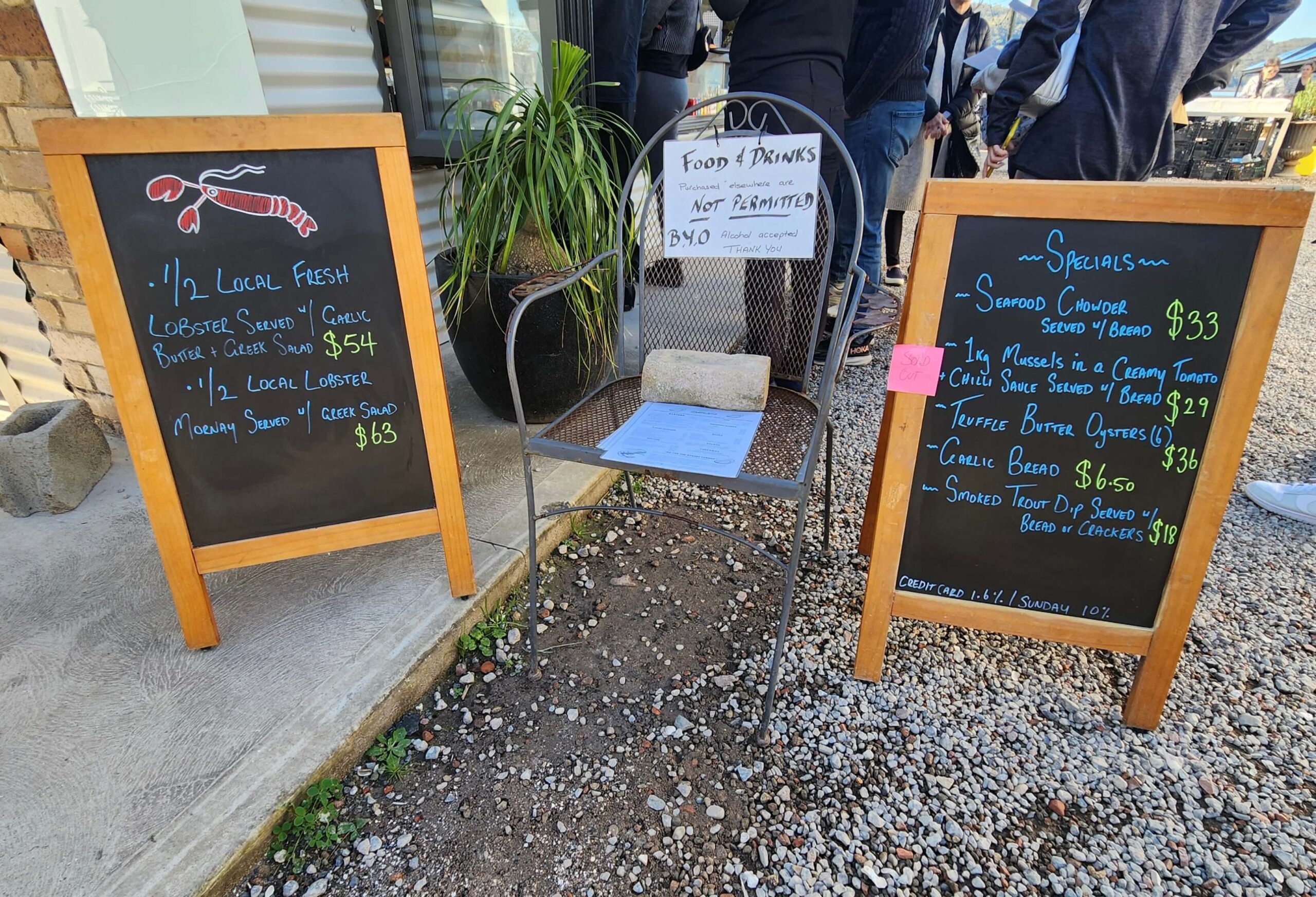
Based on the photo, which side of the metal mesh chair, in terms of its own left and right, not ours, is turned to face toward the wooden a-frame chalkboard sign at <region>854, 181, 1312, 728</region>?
left

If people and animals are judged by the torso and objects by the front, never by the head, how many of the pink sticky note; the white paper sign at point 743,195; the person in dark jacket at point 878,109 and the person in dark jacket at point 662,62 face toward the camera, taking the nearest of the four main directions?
2

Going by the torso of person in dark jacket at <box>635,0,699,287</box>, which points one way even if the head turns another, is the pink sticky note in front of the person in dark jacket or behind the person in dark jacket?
behind

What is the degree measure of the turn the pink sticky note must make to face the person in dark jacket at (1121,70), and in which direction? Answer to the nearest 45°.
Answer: approximately 180°

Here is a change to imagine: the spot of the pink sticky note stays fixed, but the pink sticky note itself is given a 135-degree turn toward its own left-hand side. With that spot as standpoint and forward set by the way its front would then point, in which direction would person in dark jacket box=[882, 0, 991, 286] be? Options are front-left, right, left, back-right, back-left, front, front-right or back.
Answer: front-left

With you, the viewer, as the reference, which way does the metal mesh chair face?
facing the viewer and to the left of the viewer

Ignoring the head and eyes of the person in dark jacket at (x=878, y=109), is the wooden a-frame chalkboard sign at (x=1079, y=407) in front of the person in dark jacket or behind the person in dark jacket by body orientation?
behind

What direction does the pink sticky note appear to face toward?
toward the camera

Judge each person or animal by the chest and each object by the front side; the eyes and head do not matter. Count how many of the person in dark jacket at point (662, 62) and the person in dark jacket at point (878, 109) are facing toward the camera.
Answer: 0

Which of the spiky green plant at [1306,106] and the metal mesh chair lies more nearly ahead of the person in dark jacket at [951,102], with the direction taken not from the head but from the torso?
the metal mesh chair

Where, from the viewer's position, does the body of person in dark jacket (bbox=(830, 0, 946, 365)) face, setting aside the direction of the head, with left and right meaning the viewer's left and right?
facing away from the viewer and to the left of the viewer

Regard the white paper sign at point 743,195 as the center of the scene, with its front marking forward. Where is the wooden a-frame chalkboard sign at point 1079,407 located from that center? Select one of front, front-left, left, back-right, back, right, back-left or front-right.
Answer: front-left
